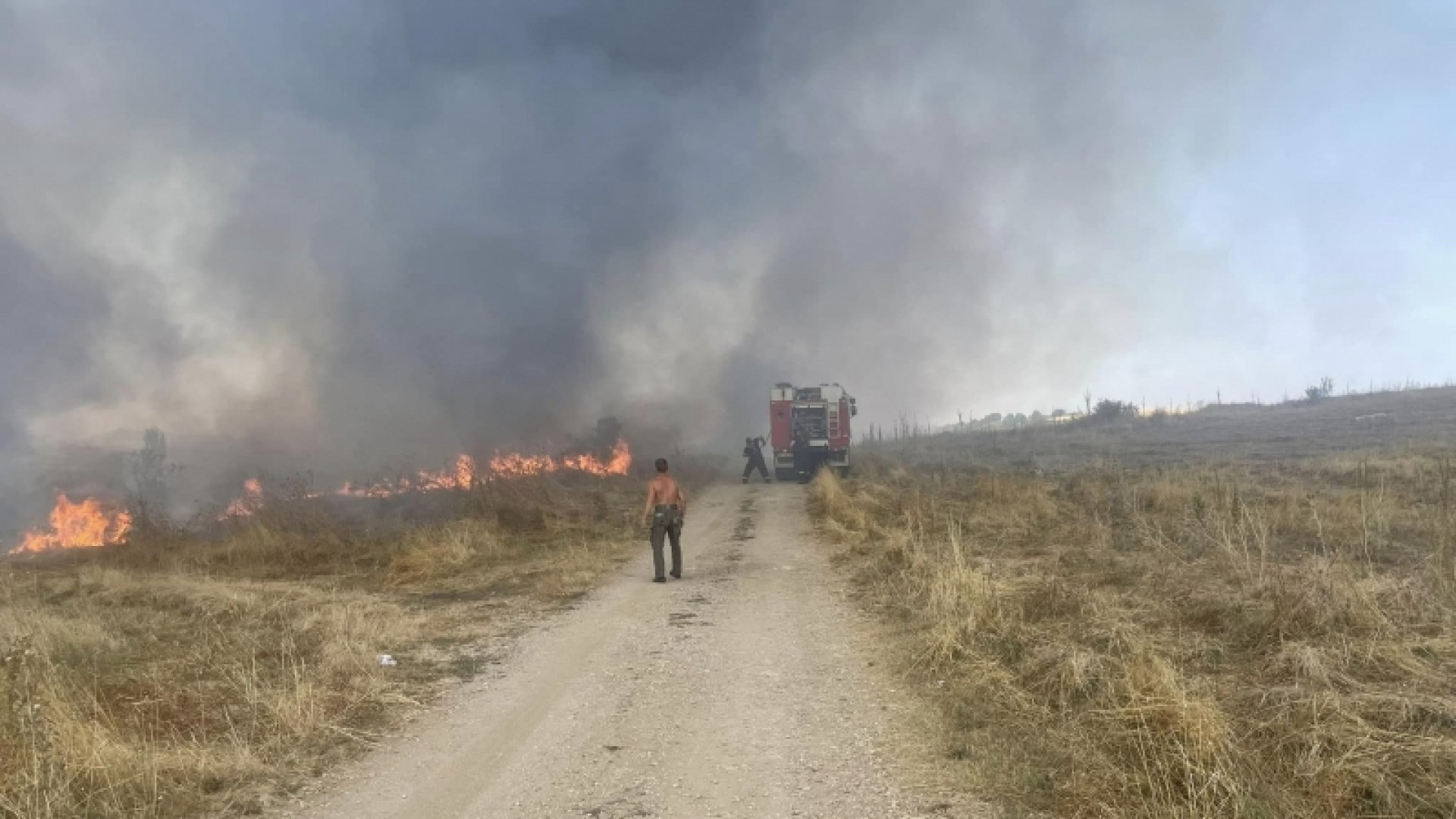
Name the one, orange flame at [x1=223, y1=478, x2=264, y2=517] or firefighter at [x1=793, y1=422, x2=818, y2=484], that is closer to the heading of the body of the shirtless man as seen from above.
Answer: the firefighter

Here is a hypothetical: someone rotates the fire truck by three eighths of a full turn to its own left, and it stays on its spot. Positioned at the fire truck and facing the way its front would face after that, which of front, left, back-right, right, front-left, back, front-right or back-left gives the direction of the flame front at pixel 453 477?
front

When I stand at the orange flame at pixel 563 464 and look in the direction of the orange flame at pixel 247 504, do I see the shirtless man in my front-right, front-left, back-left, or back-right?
front-left

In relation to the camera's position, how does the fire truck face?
facing away from the viewer

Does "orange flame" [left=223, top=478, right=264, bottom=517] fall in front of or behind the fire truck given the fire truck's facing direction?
behind

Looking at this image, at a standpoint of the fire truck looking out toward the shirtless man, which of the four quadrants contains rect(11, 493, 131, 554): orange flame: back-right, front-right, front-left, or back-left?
front-right

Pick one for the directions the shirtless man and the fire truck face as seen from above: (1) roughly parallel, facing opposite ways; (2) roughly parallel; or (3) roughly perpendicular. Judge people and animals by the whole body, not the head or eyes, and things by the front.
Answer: roughly parallel

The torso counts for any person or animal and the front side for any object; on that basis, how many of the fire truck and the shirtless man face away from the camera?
2

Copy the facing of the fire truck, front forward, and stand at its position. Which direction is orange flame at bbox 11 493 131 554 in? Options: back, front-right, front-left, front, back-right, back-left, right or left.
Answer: back-left

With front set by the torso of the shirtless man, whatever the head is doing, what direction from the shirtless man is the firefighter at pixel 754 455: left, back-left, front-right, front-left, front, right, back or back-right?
front

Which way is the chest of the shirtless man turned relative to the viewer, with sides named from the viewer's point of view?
facing away from the viewer

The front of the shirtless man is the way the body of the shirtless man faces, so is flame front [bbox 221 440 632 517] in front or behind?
in front
